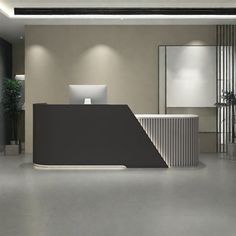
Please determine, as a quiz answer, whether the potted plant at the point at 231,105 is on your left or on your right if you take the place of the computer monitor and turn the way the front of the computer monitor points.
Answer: on your right

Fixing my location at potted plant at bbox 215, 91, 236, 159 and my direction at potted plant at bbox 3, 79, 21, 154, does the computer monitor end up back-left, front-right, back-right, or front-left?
front-left

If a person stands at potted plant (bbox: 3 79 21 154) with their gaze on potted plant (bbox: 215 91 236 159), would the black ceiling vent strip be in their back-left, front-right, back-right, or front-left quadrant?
front-right

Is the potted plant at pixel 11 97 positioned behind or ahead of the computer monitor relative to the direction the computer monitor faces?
ahead

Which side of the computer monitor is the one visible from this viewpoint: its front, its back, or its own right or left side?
back

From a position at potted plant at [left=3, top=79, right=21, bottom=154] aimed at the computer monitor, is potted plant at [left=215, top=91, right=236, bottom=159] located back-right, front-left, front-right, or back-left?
front-left
